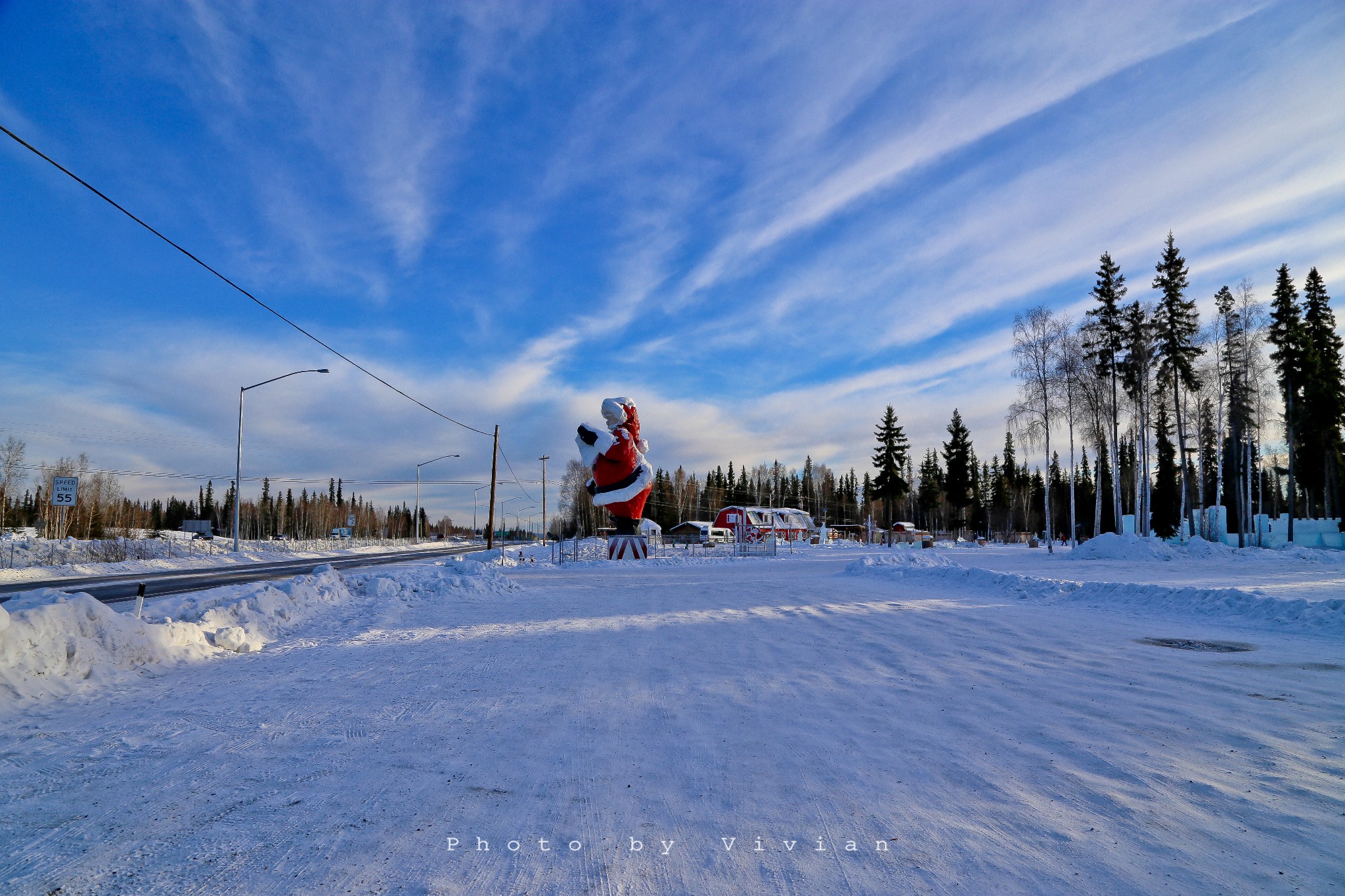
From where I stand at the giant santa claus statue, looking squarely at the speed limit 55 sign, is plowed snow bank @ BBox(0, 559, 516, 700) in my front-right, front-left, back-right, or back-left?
front-left

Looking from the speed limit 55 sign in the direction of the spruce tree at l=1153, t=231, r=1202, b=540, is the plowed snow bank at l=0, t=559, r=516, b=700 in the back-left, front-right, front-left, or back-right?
front-right

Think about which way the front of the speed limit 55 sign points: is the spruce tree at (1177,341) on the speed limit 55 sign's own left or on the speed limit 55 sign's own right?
on the speed limit 55 sign's own left

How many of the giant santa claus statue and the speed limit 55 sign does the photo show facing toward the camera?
1

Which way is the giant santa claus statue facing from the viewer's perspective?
to the viewer's left

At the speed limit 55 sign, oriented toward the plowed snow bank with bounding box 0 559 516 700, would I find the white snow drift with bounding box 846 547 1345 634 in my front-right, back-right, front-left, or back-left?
front-left

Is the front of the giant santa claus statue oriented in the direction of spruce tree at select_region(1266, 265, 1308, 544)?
no

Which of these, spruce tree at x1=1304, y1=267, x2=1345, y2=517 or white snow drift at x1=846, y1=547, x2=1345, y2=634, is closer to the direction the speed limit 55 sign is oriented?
the white snow drift

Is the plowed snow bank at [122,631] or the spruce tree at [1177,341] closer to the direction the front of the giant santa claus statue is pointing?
the plowed snow bank

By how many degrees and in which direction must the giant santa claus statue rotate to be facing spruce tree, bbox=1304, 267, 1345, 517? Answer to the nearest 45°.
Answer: approximately 180°

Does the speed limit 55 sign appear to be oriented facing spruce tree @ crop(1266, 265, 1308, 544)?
no

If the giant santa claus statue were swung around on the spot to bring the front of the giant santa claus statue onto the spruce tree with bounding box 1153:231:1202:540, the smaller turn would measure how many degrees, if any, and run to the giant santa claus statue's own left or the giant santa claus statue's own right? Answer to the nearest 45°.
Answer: approximately 180°

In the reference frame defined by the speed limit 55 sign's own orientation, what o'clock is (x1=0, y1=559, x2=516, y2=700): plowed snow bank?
The plowed snow bank is roughly at 12 o'clock from the speed limit 55 sign.

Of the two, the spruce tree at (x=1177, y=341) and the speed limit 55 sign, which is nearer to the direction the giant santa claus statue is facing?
the speed limit 55 sign

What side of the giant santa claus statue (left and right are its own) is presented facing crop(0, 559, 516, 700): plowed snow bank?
left

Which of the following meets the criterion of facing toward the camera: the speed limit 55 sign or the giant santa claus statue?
the speed limit 55 sign

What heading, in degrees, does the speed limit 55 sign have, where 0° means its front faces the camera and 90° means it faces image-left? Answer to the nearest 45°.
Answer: approximately 0°
